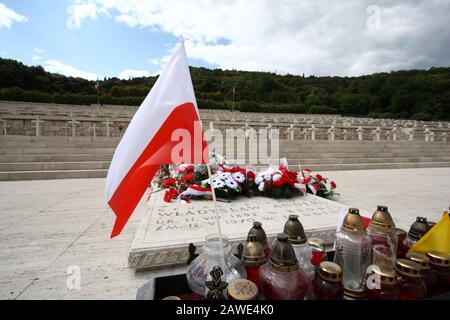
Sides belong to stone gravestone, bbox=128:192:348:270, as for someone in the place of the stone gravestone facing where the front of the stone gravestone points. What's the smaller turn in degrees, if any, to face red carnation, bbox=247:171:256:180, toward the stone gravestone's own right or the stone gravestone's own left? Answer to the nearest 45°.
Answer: approximately 180°

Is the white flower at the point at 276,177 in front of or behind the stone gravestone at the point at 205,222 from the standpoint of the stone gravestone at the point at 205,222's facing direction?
behind

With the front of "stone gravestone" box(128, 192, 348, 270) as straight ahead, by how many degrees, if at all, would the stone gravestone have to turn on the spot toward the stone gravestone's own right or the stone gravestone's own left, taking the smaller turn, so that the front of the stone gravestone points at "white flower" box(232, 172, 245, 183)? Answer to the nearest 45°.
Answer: approximately 180°

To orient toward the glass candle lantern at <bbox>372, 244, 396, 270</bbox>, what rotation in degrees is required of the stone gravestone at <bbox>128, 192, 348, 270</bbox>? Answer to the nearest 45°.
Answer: approximately 45° to its left

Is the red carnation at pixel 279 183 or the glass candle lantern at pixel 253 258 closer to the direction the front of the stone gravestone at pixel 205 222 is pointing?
the glass candle lantern

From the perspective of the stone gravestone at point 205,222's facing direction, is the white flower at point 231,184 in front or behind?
behind

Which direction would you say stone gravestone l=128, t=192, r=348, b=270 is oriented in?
toward the camera

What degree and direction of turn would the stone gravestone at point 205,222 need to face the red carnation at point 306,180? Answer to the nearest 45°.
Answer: approximately 135° to its left

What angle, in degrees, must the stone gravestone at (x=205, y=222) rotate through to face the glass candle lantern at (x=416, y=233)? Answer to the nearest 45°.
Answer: approximately 45° to its left

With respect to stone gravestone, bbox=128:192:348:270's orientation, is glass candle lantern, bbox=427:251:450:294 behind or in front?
in front
